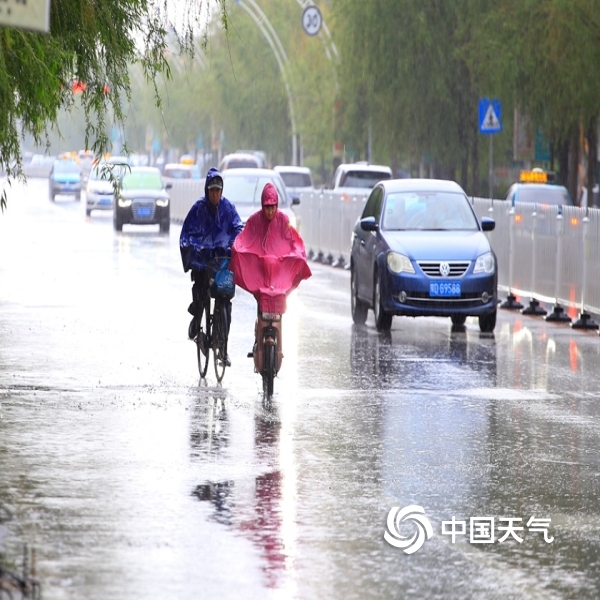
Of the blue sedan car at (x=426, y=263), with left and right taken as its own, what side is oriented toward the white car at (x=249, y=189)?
back

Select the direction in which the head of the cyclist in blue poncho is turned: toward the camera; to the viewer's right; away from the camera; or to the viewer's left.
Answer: toward the camera

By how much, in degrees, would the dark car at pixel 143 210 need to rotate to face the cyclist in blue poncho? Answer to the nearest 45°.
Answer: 0° — it already faces them

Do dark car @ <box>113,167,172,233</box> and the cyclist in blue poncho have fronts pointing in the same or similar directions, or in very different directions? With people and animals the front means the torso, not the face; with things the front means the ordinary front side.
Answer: same or similar directions

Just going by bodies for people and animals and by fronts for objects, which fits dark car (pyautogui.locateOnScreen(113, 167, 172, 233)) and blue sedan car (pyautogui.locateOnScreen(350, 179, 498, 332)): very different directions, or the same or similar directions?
same or similar directions

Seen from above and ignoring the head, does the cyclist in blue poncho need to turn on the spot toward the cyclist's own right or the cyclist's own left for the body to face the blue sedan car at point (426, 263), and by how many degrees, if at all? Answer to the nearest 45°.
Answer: approximately 135° to the cyclist's own left

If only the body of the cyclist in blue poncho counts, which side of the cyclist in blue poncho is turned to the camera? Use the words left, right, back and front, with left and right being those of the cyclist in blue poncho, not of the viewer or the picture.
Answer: front

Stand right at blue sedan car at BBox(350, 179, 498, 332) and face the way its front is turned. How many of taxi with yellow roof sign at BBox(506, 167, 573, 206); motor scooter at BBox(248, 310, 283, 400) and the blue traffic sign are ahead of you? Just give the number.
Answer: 1

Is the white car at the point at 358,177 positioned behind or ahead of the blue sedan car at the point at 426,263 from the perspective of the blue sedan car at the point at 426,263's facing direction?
behind

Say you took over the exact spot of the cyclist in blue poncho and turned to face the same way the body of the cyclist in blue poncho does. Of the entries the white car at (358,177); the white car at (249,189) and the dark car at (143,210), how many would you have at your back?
3

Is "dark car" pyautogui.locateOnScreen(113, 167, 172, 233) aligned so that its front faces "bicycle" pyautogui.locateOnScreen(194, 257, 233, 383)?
yes
